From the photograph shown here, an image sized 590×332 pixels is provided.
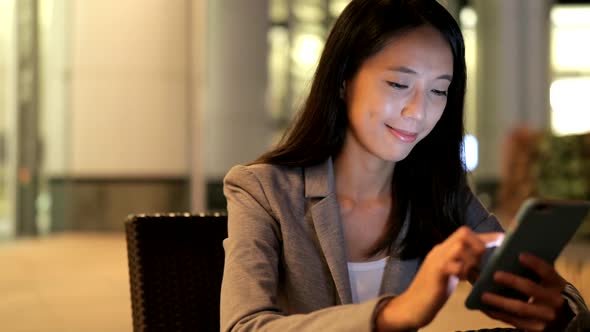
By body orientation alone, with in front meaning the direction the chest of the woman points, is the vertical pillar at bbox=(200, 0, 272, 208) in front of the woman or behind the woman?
behind

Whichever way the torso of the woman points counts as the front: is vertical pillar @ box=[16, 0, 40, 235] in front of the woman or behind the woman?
behind

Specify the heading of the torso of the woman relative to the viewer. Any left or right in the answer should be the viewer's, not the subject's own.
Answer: facing the viewer and to the right of the viewer

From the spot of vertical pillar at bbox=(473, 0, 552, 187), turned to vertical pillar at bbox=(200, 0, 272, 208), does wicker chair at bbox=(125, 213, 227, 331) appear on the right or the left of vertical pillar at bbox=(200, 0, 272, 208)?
left

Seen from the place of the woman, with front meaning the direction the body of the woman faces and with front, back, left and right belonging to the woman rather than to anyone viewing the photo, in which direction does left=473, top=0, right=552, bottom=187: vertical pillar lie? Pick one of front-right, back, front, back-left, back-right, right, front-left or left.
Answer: back-left
